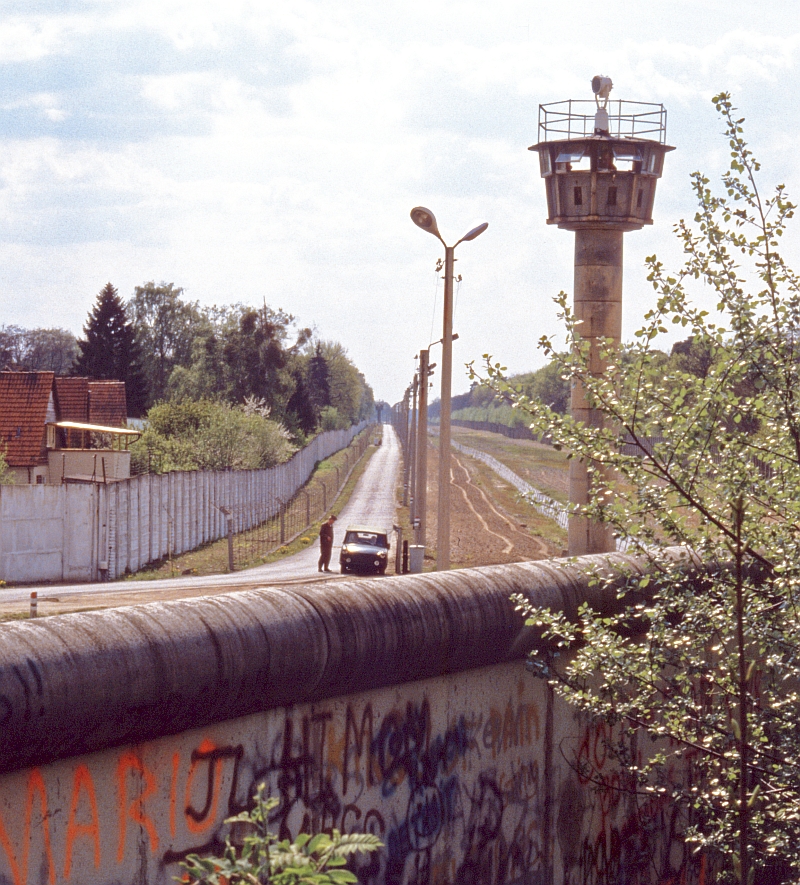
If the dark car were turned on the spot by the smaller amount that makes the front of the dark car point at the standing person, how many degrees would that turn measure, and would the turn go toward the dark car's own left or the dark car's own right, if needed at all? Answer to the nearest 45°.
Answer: approximately 45° to the dark car's own right

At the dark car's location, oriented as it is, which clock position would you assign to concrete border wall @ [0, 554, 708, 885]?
The concrete border wall is roughly at 12 o'clock from the dark car.

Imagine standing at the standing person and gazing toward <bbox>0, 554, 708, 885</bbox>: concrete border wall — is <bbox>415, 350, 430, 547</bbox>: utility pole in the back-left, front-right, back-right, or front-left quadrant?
back-left

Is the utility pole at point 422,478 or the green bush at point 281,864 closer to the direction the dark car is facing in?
the green bush

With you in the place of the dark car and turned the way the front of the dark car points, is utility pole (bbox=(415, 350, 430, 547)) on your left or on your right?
on your left

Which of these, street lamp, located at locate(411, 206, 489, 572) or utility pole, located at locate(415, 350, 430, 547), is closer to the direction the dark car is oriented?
the street lamp

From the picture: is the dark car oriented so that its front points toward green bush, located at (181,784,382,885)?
yes

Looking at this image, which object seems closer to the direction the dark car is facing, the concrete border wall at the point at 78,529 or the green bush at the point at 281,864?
the green bush

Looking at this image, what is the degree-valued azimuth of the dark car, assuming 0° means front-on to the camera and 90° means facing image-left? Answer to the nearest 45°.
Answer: approximately 0°
